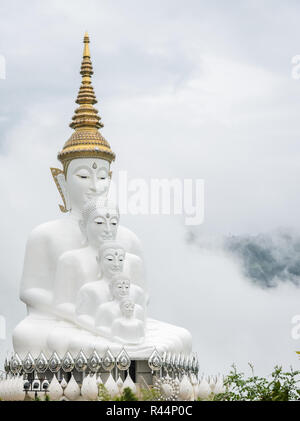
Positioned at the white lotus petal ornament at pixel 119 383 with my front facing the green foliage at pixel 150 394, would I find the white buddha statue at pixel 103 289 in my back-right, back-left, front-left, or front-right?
back-left

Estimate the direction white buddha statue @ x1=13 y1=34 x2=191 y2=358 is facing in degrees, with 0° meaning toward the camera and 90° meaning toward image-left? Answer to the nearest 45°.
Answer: approximately 315°

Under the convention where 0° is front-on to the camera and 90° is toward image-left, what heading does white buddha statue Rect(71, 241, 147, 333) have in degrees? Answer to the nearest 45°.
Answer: approximately 315°

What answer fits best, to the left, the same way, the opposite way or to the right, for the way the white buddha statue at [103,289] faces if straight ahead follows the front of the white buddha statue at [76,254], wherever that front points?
the same way
